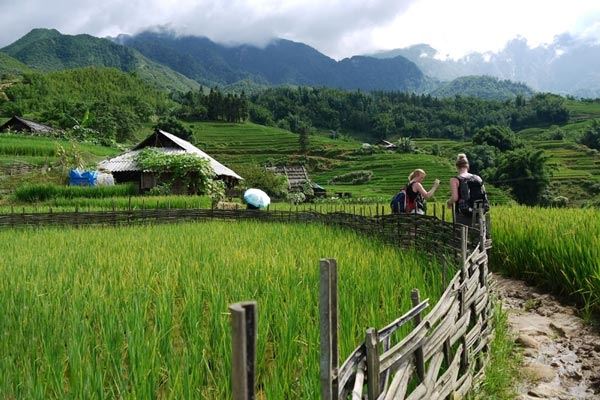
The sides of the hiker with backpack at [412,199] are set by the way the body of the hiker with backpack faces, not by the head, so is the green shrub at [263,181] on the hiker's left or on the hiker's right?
on the hiker's left

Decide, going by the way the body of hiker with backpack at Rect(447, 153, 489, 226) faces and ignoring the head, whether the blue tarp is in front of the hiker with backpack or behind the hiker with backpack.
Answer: in front

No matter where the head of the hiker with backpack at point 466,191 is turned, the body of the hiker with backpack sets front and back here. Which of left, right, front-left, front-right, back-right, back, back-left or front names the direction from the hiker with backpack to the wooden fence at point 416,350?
back-left

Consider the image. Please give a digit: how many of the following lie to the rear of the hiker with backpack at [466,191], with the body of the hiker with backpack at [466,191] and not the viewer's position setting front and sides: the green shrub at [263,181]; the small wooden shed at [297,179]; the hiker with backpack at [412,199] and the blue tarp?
0

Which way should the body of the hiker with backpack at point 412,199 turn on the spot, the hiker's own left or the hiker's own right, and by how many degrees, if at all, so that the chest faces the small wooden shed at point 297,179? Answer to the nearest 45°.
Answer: approximately 90° to the hiker's own left

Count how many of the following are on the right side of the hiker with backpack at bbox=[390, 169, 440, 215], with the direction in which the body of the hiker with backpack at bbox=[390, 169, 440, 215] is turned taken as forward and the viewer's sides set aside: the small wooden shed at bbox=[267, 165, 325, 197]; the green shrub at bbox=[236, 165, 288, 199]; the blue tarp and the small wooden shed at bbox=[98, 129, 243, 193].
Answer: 0

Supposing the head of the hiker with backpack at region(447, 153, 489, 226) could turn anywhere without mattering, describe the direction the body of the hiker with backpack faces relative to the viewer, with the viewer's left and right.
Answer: facing away from the viewer and to the left of the viewer

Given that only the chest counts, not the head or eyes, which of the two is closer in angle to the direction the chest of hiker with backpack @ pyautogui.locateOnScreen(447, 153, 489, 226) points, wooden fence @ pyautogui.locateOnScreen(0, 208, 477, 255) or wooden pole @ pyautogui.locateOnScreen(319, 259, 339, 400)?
the wooden fence
